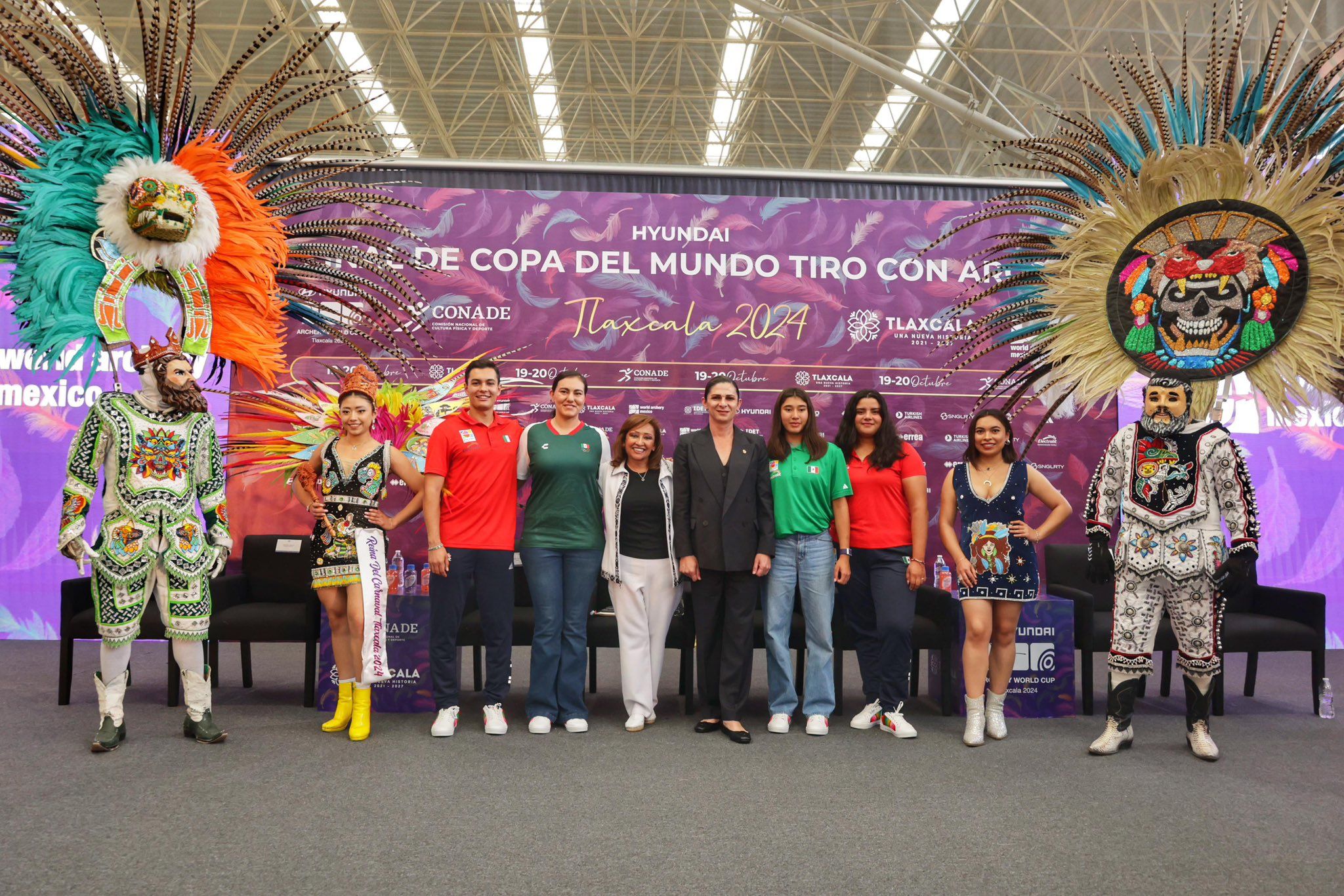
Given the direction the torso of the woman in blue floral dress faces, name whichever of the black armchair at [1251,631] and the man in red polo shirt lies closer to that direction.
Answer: the man in red polo shirt

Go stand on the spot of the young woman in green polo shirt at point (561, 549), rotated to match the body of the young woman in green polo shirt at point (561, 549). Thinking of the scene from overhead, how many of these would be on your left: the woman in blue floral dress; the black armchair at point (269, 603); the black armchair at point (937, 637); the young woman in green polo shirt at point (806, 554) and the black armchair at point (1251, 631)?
4

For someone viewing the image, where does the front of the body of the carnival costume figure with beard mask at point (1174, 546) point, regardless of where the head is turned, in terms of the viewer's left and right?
facing the viewer

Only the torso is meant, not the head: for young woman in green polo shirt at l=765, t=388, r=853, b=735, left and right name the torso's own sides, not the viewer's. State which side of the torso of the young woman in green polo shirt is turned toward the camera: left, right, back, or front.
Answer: front

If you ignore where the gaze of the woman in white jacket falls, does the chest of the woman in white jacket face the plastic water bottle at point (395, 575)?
no

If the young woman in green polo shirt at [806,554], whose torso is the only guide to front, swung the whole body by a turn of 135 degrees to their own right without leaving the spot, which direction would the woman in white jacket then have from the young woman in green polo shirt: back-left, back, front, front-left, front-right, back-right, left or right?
front-left

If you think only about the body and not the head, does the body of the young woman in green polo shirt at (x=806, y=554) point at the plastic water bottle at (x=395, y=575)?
no

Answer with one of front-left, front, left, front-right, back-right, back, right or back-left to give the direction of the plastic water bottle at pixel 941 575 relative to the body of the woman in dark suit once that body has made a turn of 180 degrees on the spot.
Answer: front-right

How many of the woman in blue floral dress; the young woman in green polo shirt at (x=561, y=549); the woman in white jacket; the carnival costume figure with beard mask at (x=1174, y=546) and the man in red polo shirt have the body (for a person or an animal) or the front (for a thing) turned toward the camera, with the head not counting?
5

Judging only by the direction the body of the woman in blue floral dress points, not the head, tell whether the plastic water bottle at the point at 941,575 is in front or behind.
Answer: behind

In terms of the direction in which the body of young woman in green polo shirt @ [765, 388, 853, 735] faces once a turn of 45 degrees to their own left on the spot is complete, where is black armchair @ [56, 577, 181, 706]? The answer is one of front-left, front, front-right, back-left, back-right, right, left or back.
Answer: back-right

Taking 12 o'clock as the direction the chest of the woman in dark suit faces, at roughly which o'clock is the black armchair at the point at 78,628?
The black armchair is roughly at 3 o'clock from the woman in dark suit.

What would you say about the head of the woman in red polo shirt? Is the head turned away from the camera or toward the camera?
toward the camera

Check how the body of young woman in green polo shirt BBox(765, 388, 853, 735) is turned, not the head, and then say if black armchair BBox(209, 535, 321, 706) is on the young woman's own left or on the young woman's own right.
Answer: on the young woman's own right

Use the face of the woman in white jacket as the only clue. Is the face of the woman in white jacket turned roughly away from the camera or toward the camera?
toward the camera
